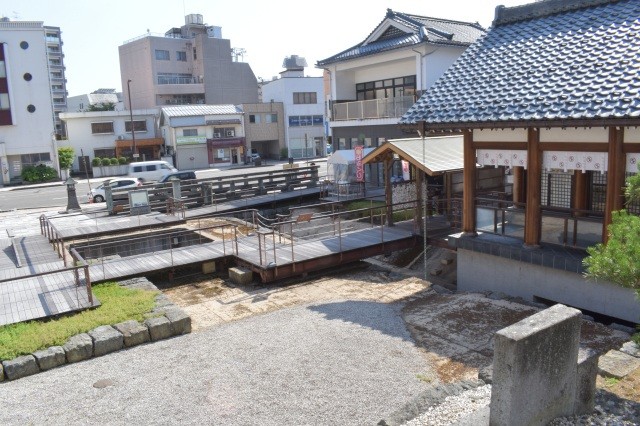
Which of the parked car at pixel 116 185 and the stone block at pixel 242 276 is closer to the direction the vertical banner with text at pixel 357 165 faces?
the stone block

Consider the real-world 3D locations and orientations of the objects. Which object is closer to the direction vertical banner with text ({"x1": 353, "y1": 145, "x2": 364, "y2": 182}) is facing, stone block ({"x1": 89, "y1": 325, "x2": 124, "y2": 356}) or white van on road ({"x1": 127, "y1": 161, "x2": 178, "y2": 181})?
the stone block

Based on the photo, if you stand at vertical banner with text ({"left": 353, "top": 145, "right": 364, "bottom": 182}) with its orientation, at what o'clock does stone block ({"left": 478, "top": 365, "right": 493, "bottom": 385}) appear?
The stone block is roughly at 12 o'clock from the vertical banner with text.

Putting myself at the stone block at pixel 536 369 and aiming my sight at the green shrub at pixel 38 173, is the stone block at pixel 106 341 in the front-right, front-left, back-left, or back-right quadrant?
front-left

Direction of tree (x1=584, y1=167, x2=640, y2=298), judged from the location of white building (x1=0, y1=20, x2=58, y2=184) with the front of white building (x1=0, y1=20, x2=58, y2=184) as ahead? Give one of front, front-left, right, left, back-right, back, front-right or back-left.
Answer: front

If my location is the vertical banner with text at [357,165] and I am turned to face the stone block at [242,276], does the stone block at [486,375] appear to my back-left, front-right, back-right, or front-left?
front-left

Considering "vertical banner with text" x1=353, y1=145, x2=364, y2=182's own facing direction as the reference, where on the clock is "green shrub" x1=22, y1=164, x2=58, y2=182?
The green shrub is roughly at 4 o'clock from the vertical banner with text.

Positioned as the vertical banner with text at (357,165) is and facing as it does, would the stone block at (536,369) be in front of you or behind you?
in front

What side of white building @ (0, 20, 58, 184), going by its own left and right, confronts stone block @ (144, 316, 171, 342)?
front

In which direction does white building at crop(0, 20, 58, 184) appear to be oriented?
toward the camera

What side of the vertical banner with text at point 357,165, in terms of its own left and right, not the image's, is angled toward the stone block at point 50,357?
front
